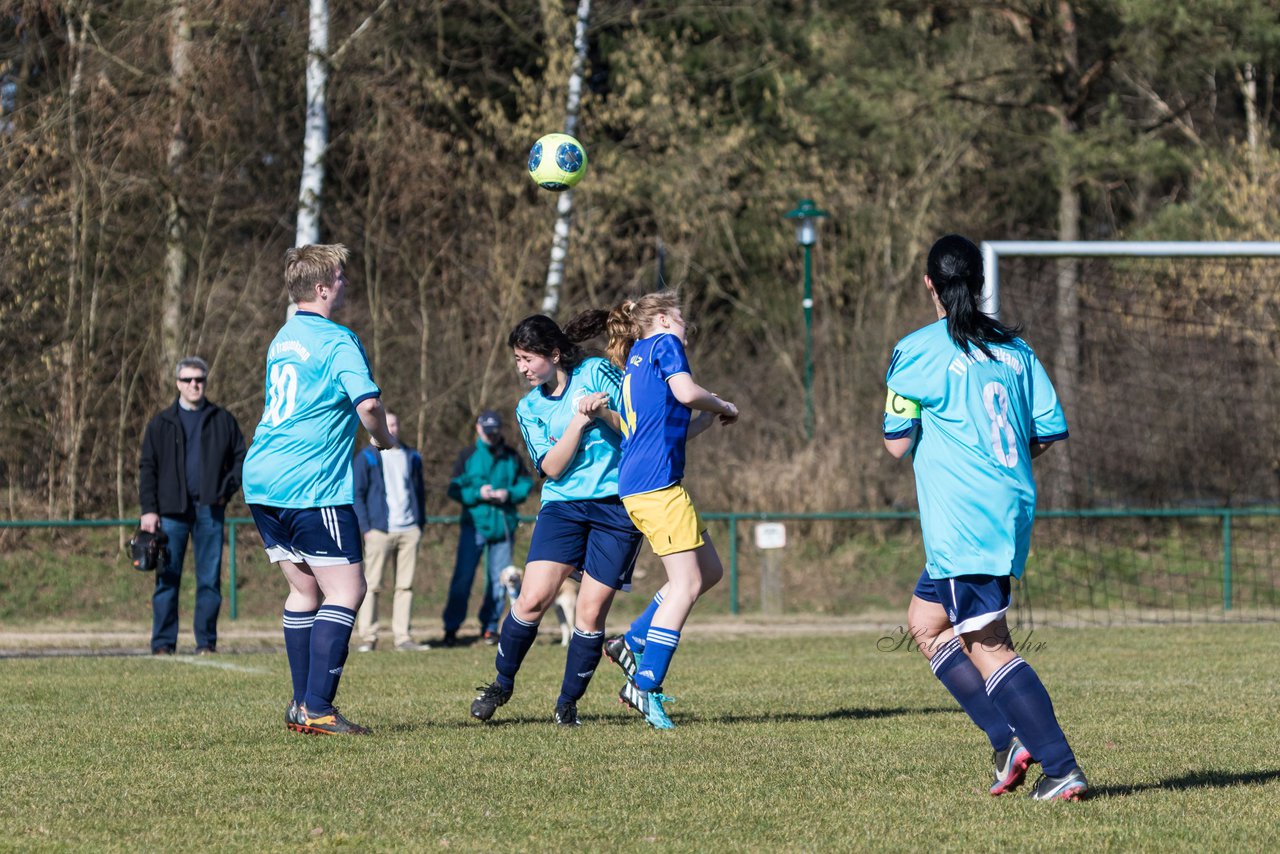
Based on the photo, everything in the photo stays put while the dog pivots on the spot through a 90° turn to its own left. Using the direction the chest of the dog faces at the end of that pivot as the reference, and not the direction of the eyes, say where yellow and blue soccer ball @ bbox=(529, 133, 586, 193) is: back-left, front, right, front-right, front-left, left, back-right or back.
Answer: front

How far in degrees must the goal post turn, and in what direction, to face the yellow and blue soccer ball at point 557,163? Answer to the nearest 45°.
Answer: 0° — it already faces it

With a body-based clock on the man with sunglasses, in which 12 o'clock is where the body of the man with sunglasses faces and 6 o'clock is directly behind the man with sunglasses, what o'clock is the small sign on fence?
The small sign on fence is roughly at 8 o'clock from the man with sunglasses.

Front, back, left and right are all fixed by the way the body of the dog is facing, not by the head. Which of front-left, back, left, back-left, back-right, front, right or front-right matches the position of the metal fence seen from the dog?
back-right

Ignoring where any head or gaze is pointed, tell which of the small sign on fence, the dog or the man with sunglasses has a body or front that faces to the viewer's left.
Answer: the dog

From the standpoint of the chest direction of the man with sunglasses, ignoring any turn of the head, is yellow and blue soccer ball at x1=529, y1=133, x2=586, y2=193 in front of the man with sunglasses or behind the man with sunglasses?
in front

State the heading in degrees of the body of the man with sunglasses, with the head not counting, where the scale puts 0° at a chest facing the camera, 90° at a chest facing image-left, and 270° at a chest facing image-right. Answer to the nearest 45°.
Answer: approximately 0°

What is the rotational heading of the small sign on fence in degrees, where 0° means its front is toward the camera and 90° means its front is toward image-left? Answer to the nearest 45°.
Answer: approximately 0°

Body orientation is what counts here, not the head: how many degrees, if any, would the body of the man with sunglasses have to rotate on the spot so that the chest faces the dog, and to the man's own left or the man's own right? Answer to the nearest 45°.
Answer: approximately 90° to the man's own left

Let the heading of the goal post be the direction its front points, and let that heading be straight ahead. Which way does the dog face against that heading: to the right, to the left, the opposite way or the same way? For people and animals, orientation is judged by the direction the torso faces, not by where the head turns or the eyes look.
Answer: to the right

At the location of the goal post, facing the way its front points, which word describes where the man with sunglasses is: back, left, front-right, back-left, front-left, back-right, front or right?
front-right

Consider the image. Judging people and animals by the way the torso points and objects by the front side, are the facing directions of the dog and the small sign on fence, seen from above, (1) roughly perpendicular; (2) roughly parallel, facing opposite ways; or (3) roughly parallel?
roughly perpendicular

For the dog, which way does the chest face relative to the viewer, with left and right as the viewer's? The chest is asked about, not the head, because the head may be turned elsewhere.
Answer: facing to the left of the viewer
